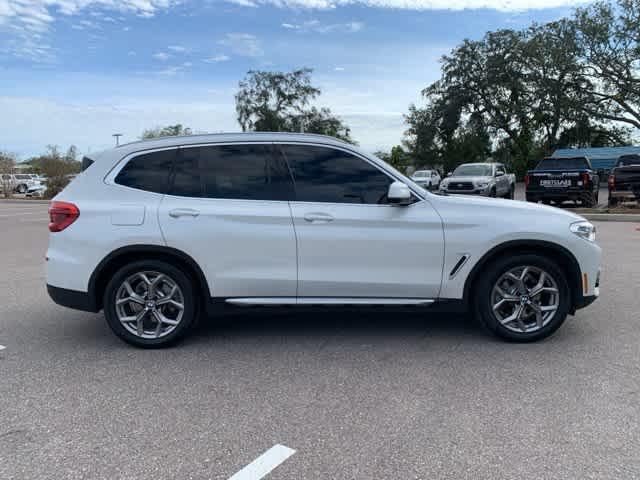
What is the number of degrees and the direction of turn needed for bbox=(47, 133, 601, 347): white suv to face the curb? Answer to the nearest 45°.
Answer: approximately 45° to its left

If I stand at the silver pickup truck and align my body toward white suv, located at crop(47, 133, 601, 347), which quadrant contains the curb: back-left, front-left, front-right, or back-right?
front-left

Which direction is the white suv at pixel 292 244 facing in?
to the viewer's right

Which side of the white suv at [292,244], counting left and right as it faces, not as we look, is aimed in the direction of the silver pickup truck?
left

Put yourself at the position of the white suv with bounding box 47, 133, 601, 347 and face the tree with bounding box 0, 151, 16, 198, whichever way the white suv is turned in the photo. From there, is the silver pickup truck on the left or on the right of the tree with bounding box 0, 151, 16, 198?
right

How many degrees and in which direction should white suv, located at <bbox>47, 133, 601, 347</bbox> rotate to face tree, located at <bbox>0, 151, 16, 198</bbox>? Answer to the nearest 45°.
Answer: approximately 135° to its left

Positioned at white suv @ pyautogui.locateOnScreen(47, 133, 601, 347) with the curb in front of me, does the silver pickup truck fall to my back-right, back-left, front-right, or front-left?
front-left
